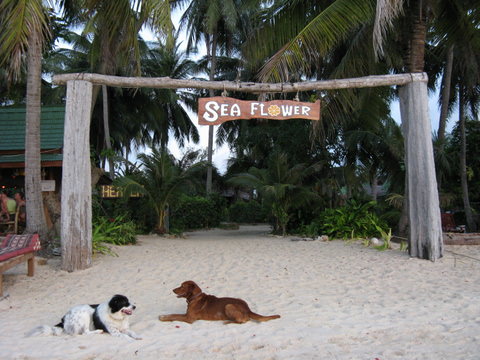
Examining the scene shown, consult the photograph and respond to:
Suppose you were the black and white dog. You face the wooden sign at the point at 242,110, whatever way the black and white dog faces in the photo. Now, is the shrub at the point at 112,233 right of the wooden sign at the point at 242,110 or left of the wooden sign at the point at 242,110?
left

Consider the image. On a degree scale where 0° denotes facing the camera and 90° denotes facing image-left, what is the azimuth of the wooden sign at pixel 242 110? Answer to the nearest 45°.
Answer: approximately 0°

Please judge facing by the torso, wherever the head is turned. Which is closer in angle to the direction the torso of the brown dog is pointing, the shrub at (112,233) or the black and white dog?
the black and white dog

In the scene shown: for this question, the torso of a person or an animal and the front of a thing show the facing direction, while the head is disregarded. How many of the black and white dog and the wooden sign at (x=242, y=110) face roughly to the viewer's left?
0

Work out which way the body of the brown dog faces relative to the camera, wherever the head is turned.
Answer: to the viewer's left

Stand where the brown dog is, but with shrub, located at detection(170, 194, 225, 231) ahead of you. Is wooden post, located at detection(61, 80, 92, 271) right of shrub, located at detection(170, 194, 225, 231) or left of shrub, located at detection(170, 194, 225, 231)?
left

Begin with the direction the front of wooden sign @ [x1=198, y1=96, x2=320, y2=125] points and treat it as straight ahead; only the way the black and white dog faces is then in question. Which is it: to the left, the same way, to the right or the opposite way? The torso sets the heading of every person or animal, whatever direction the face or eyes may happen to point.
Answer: to the left

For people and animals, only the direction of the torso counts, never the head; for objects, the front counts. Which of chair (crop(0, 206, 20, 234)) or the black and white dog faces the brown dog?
the black and white dog

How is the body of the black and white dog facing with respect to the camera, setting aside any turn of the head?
to the viewer's right

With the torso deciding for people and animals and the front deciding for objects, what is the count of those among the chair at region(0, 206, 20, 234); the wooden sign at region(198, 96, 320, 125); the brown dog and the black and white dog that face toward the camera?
1

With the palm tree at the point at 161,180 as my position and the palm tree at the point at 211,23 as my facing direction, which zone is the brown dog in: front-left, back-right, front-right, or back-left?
back-right

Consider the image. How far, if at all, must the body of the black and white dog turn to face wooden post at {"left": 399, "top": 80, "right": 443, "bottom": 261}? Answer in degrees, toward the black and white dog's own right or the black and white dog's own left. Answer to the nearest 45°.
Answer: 0° — it already faces it

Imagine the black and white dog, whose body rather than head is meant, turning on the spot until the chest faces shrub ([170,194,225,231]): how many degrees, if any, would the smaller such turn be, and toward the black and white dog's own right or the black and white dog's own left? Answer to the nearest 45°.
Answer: approximately 90° to the black and white dog's own left

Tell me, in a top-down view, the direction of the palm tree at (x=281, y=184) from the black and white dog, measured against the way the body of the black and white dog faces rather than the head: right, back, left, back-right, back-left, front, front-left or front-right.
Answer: front-left

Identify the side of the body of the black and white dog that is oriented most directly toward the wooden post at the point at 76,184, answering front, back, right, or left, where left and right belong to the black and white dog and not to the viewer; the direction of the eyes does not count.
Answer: left
